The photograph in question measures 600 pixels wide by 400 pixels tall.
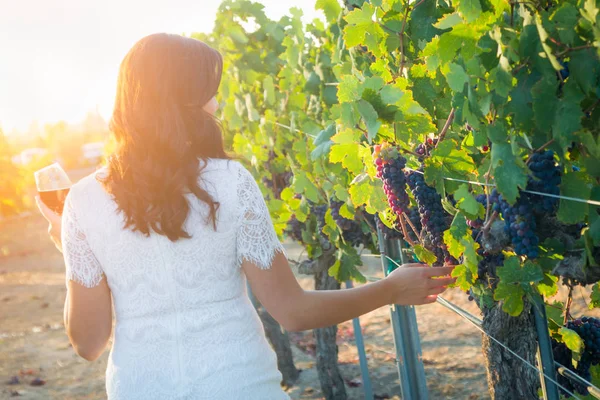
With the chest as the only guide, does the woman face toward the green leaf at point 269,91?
yes

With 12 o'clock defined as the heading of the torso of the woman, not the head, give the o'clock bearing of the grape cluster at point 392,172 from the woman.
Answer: The grape cluster is roughly at 2 o'clock from the woman.

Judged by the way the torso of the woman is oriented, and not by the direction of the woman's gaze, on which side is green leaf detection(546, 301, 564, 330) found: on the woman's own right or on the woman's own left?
on the woman's own right

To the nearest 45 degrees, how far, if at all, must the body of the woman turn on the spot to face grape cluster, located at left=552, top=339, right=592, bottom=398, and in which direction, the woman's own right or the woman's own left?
approximately 90° to the woman's own right

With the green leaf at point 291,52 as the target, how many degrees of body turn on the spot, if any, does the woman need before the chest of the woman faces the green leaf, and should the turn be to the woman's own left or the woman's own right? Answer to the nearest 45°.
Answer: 0° — they already face it

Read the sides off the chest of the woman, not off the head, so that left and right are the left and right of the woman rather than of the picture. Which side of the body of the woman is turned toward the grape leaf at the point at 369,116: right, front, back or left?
right

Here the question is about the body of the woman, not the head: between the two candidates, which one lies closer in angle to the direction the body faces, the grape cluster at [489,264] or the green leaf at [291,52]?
the green leaf

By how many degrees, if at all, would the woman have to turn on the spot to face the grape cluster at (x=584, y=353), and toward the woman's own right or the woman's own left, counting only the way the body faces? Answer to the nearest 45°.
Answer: approximately 90° to the woman's own right

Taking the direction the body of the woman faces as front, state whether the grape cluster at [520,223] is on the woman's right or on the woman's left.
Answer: on the woman's right

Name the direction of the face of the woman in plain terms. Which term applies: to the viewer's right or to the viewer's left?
to the viewer's right

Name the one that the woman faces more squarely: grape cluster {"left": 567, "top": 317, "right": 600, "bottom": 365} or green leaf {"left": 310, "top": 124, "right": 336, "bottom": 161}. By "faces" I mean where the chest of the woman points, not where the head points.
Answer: the green leaf

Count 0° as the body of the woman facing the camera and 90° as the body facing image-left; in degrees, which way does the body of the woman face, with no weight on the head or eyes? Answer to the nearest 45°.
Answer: approximately 180°
